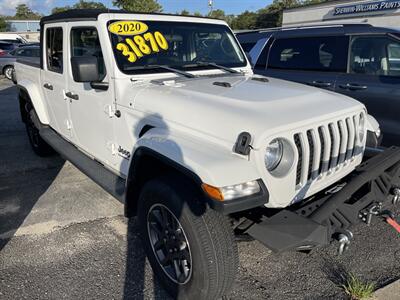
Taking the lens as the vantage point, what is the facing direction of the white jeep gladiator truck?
facing the viewer and to the right of the viewer

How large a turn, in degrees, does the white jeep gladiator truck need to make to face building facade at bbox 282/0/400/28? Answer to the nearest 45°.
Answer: approximately 135° to its left

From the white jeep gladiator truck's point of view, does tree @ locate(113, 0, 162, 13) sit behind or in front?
behind
